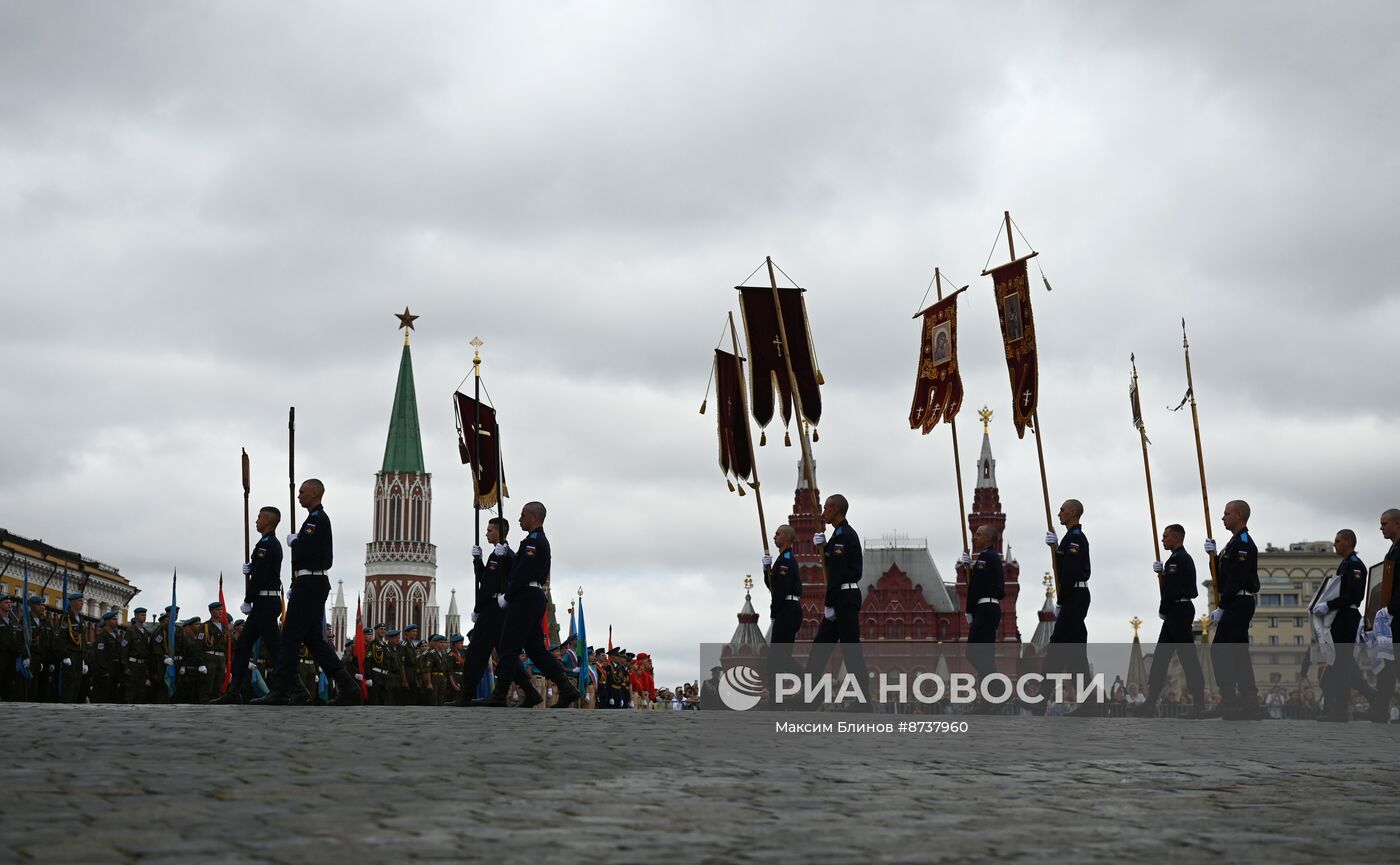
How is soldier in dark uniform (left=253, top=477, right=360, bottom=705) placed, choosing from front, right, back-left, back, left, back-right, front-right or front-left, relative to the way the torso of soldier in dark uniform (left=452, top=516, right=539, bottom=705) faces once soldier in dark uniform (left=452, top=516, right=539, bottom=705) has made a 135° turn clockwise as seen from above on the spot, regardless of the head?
back

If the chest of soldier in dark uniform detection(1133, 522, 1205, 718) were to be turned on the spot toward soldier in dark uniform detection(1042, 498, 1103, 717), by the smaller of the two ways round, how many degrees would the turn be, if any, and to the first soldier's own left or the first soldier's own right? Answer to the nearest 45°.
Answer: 0° — they already face them

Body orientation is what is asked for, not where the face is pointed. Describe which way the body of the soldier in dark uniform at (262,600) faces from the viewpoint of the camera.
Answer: to the viewer's left

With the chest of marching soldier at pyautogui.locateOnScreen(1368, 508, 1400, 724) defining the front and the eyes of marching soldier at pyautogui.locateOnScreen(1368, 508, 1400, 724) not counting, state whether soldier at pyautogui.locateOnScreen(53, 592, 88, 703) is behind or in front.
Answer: in front

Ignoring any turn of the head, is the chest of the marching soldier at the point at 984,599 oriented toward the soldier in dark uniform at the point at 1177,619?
no

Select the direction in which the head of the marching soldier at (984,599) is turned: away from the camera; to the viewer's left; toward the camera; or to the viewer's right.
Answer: to the viewer's left

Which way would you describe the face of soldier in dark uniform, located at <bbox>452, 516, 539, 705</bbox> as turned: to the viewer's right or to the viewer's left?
to the viewer's left

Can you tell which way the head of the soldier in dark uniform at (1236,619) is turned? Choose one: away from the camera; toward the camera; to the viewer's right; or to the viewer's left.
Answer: to the viewer's left

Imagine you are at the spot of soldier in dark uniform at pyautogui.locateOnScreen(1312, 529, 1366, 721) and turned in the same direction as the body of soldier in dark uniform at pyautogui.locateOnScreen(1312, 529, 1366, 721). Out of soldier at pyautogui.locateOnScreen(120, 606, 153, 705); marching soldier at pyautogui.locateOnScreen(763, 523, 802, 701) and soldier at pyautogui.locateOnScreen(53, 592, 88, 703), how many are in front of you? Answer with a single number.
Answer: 3

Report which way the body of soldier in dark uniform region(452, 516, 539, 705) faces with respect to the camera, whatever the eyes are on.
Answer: to the viewer's left

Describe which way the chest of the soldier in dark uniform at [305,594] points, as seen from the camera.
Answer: to the viewer's left

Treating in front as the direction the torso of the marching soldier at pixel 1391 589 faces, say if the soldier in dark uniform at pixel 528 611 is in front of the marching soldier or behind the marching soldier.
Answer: in front

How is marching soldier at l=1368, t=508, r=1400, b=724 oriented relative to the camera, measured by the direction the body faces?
to the viewer's left

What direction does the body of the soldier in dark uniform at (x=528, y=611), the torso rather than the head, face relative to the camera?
to the viewer's left

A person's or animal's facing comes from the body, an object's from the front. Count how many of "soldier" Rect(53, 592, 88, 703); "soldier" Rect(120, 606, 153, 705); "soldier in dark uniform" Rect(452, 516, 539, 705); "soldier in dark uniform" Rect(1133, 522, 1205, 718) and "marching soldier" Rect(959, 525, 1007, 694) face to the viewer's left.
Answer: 3

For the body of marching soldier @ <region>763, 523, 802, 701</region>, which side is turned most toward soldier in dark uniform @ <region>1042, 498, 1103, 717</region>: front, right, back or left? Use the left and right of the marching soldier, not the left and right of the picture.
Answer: back

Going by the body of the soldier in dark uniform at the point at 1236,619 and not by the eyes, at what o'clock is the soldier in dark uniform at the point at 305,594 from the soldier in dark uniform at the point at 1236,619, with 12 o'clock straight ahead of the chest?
the soldier in dark uniform at the point at 305,594 is roughly at 11 o'clock from the soldier in dark uniform at the point at 1236,619.

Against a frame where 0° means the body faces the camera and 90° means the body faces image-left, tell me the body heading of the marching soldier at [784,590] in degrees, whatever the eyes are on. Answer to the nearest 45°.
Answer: approximately 90°
